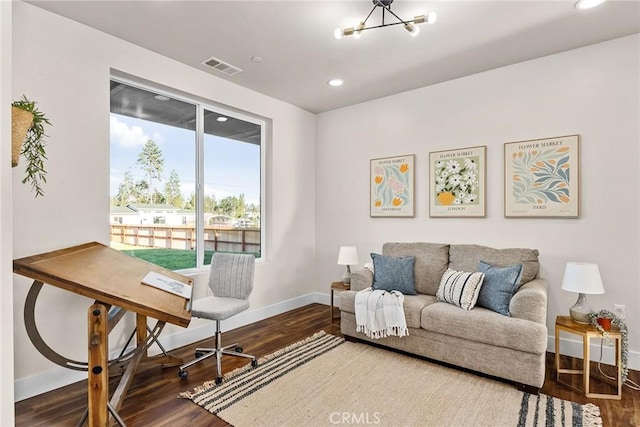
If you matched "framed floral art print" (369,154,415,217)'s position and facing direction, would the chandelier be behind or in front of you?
in front

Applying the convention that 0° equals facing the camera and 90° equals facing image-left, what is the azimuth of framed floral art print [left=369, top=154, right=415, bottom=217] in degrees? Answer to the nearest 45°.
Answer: approximately 45°

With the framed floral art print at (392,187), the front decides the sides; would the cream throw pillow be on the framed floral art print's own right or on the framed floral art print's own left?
on the framed floral art print's own left

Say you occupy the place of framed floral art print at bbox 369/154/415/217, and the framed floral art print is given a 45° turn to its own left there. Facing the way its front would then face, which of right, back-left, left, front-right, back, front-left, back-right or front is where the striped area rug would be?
front

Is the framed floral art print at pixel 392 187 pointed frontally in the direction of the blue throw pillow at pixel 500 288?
no

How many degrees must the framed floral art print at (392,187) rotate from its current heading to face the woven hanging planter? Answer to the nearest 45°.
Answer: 0° — it already faces it

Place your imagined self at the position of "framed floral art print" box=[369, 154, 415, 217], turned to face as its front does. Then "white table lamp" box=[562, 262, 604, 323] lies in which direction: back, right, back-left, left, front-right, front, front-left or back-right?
left

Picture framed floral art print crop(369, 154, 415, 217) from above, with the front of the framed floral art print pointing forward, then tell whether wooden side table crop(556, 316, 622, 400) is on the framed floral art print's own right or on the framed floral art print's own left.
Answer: on the framed floral art print's own left

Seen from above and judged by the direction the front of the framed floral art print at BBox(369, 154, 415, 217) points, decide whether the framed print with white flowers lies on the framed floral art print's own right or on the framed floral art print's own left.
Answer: on the framed floral art print's own left
